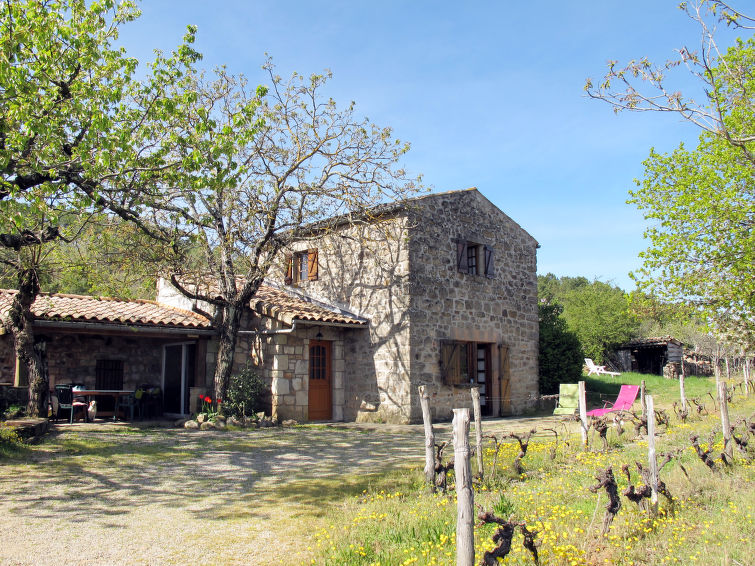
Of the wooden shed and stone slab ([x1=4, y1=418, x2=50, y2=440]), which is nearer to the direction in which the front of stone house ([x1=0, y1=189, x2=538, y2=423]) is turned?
the stone slab

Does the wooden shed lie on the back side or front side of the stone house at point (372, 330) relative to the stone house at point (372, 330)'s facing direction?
on the back side

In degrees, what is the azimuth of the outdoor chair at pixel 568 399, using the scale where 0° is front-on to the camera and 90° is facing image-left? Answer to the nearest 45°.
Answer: approximately 45°

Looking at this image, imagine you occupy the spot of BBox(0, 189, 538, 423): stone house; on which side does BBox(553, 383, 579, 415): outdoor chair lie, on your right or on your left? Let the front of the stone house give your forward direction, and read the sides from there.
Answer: on your left

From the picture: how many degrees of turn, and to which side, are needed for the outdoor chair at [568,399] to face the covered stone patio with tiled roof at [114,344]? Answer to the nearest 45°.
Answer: approximately 45° to its right
